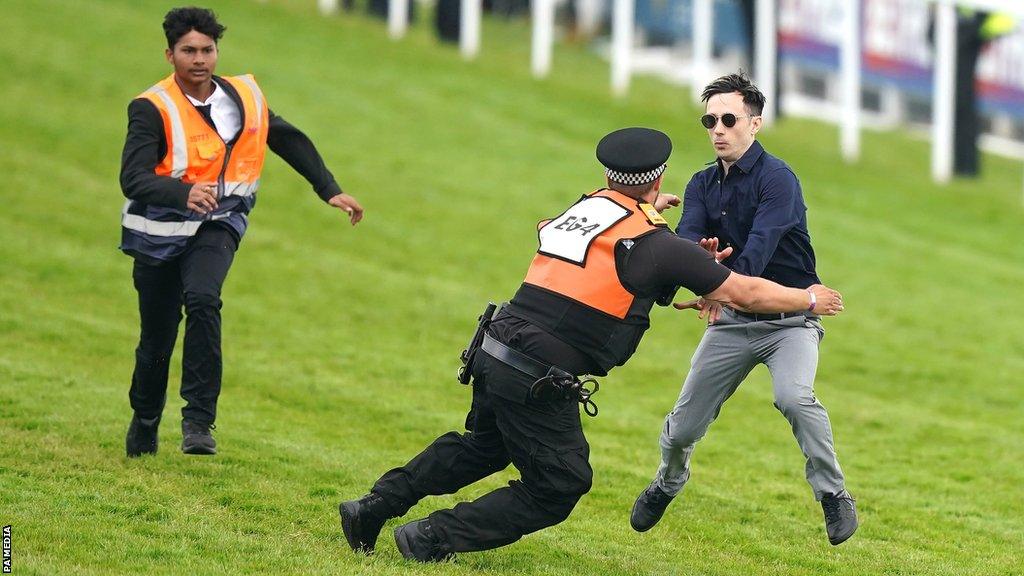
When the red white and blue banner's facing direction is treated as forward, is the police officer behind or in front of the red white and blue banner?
in front

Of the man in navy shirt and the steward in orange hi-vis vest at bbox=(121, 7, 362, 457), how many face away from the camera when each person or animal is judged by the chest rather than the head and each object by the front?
0

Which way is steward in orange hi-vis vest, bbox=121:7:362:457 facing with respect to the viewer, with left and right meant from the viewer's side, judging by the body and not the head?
facing the viewer and to the right of the viewer

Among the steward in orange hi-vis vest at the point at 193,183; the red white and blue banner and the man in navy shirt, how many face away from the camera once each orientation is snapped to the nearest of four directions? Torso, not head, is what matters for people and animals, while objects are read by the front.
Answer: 0

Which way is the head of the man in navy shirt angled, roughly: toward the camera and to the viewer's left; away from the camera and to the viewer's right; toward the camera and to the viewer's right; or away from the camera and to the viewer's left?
toward the camera and to the viewer's left

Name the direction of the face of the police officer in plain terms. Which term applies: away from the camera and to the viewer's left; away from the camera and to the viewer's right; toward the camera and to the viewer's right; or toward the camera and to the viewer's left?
away from the camera and to the viewer's right

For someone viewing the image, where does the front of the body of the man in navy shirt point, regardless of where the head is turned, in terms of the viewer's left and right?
facing the viewer and to the left of the viewer

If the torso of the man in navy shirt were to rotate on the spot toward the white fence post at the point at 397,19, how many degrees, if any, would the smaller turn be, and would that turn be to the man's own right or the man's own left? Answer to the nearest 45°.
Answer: approximately 135° to the man's own right

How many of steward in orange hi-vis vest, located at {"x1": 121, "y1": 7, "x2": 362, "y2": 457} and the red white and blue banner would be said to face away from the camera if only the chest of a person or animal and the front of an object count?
0

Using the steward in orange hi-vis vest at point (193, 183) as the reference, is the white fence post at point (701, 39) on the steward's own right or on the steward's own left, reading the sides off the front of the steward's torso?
on the steward's own left

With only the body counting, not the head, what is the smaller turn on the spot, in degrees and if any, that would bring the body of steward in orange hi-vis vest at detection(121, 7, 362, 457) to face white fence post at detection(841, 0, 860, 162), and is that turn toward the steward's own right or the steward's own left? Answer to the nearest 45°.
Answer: approximately 90° to the steward's own left

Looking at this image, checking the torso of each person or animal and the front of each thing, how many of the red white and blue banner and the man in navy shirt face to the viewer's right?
0

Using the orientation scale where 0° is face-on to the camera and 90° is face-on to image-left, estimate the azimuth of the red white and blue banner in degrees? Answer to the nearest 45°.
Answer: approximately 45°
